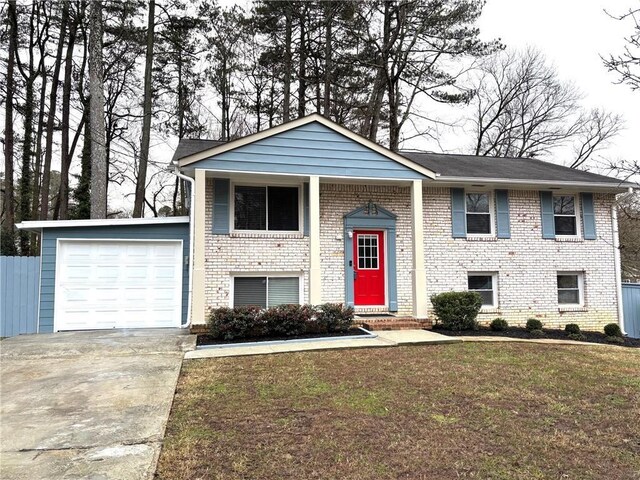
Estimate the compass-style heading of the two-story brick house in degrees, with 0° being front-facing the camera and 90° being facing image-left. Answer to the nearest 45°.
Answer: approximately 0°

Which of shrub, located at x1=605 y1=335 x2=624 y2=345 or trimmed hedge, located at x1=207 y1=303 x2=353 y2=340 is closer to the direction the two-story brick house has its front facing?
the trimmed hedge

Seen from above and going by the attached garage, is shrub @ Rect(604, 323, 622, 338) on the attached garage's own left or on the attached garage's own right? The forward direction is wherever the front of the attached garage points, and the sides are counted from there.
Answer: on the attached garage's own left

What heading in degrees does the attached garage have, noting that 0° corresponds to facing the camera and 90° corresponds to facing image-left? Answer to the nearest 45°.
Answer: approximately 0°

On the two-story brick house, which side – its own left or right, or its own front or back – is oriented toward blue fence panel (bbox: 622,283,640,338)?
left

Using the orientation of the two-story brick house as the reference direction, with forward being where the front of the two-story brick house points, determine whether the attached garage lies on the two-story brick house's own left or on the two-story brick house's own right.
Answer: on the two-story brick house's own right

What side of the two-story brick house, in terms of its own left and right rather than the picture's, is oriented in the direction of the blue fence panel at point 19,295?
right

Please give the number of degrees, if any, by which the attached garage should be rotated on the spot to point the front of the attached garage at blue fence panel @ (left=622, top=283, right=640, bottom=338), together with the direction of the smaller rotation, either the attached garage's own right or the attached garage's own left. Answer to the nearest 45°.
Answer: approximately 90° to the attached garage's own left

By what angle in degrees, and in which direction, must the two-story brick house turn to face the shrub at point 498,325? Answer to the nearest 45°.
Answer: approximately 90° to its left

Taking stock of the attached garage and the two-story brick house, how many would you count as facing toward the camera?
2

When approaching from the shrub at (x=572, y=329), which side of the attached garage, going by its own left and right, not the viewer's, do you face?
left
